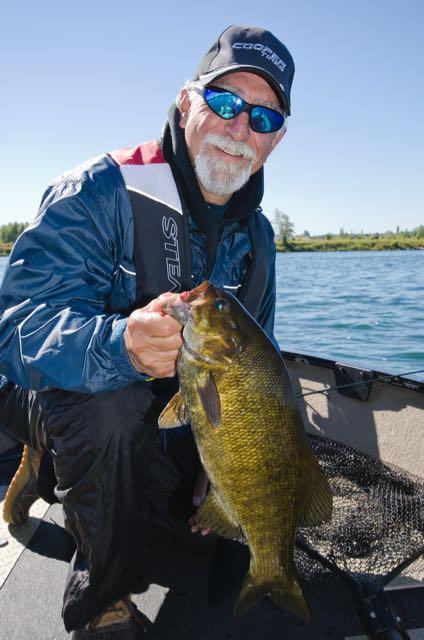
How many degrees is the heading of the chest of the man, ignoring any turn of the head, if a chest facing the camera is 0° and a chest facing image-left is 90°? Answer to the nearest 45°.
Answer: approximately 315°
